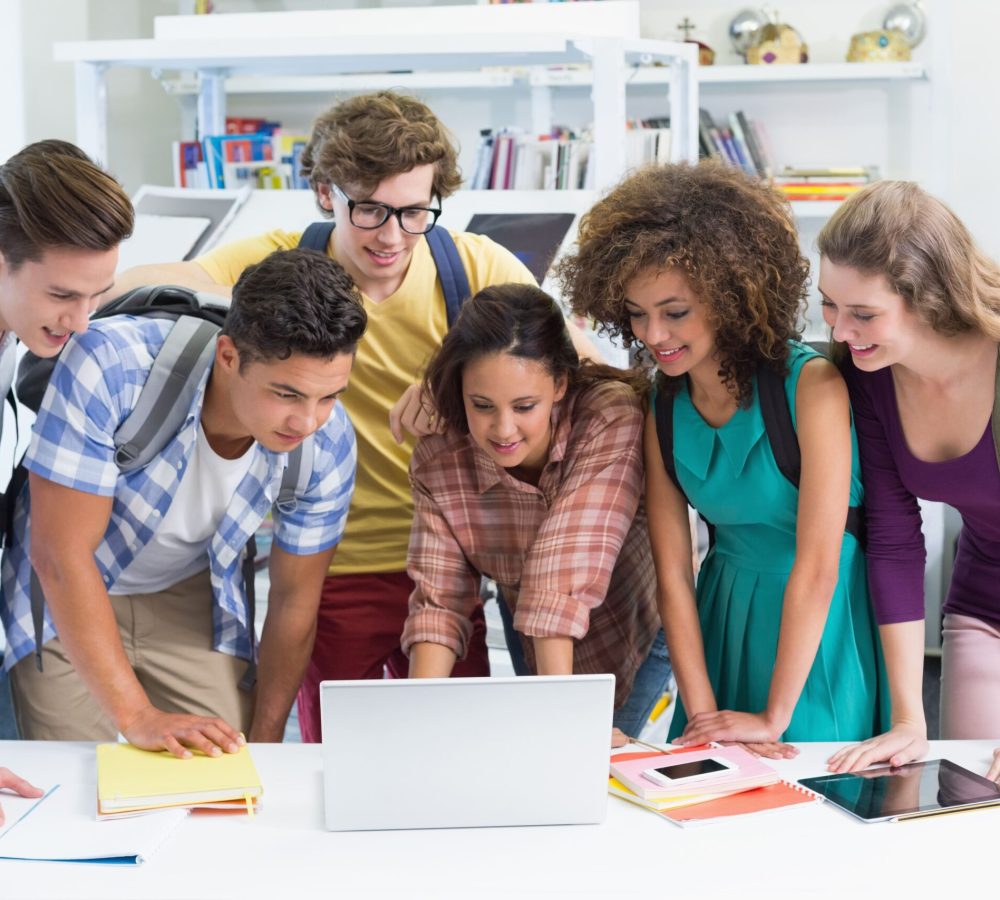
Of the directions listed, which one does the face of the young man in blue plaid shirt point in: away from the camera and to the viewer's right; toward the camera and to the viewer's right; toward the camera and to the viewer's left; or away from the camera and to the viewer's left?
toward the camera and to the viewer's right

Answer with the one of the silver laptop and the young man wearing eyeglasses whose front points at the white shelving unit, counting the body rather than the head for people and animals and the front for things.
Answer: the silver laptop

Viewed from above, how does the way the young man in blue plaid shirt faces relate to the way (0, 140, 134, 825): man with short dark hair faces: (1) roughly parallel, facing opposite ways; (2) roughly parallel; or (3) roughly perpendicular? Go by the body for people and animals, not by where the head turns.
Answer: roughly parallel

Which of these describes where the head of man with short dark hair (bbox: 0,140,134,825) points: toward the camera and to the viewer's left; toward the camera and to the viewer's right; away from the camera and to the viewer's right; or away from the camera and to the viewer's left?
toward the camera and to the viewer's right

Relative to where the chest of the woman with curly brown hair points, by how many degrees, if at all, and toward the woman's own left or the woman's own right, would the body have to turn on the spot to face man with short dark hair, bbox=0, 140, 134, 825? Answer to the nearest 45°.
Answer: approximately 45° to the woman's own right

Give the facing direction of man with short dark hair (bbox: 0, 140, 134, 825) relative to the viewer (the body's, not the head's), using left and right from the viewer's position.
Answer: facing the viewer and to the right of the viewer

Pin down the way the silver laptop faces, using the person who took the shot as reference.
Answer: facing away from the viewer

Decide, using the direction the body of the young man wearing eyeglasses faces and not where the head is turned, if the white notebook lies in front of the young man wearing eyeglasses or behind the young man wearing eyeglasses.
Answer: in front

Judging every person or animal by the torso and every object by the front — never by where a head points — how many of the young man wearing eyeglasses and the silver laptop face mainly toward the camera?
1

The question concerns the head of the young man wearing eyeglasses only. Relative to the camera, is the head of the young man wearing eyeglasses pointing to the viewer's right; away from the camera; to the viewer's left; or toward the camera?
toward the camera

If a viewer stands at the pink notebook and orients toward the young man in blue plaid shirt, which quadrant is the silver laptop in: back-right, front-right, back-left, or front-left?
front-left

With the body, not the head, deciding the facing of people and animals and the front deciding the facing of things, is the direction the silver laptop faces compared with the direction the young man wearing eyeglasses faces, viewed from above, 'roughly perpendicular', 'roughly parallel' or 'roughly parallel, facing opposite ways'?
roughly parallel, facing opposite ways

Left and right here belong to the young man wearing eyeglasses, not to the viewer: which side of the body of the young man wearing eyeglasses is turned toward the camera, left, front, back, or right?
front

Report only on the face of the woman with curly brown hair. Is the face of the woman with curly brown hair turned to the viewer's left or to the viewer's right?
to the viewer's left

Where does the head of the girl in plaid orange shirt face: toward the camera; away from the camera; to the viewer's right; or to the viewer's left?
toward the camera

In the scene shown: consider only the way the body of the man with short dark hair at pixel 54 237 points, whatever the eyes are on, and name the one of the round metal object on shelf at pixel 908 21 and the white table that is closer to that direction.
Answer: the white table

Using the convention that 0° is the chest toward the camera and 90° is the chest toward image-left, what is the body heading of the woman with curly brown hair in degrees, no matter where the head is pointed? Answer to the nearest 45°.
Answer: approximately 45°
